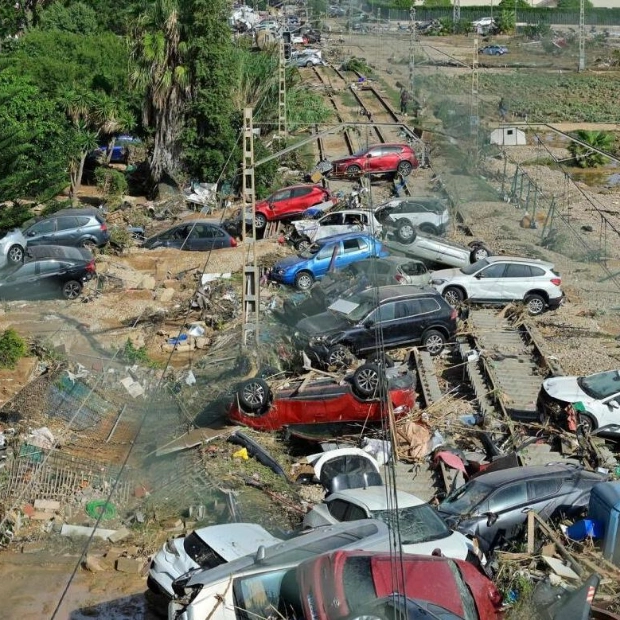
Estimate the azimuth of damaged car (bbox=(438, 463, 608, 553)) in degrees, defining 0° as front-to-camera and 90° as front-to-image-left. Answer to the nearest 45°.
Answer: approximately 45°

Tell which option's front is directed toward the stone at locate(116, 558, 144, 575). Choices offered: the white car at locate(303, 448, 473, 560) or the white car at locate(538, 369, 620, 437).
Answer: the white car at locate(538, 369, 620, 437)

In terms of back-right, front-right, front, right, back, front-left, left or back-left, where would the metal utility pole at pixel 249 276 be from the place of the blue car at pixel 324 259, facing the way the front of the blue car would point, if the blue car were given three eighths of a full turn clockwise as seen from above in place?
back

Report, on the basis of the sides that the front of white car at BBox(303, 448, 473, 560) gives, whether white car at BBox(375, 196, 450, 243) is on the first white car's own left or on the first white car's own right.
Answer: on the first white car's own left

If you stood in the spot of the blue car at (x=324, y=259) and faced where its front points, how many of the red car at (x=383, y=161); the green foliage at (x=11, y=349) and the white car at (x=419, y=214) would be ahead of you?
1

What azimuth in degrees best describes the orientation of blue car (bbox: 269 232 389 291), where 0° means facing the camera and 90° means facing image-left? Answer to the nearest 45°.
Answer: approximately 45°

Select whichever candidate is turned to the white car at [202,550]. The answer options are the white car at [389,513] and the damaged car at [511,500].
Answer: the damaged car
